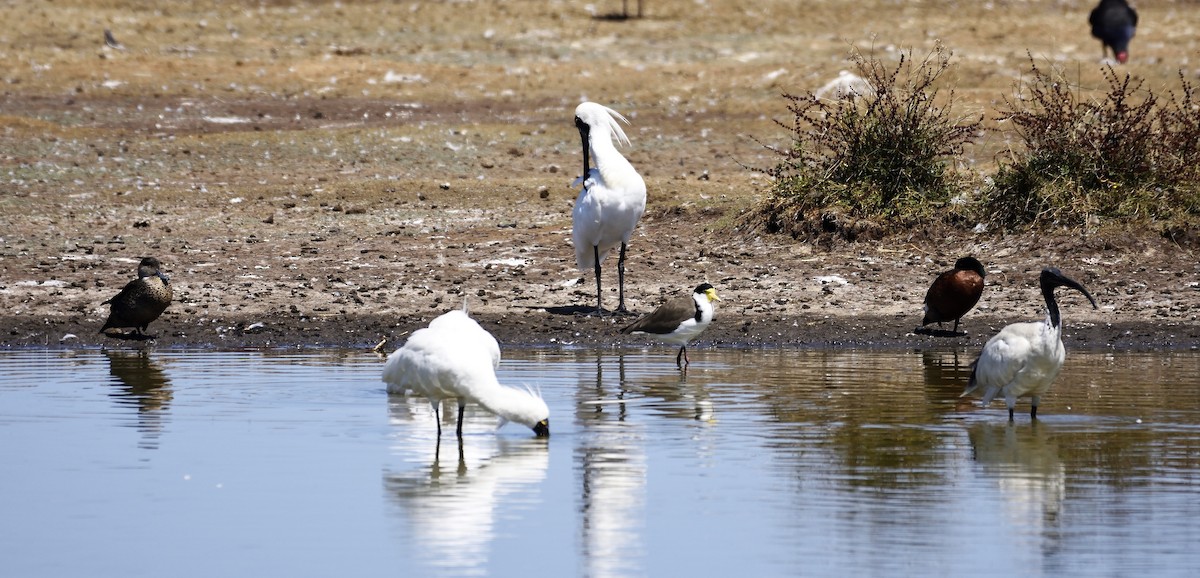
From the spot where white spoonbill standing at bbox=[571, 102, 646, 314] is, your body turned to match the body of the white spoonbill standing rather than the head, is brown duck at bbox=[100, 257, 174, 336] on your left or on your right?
on your right

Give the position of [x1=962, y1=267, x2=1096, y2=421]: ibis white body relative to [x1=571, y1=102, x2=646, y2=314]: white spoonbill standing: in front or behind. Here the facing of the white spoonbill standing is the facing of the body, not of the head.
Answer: in front

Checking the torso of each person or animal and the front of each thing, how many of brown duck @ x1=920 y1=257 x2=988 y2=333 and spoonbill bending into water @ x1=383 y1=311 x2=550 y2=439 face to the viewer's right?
2

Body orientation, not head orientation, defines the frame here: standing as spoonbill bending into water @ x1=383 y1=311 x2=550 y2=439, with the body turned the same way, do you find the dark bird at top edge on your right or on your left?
on your left

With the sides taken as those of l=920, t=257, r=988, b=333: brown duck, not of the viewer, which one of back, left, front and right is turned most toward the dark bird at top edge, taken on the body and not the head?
left

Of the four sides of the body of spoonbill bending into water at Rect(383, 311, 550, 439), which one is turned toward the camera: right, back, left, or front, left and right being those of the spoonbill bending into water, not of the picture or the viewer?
right

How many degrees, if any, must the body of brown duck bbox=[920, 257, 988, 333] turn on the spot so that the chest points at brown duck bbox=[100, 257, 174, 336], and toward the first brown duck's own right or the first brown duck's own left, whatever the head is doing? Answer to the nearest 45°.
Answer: approximately 180°

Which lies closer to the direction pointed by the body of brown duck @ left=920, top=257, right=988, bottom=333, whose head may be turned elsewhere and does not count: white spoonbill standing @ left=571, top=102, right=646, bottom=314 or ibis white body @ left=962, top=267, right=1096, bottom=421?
the ibis white body

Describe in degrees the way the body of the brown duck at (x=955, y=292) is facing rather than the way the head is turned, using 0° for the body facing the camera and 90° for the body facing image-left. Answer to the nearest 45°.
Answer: approximately 270°

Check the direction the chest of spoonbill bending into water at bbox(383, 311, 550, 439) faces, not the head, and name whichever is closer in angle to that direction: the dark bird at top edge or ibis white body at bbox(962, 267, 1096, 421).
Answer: the ibis white body

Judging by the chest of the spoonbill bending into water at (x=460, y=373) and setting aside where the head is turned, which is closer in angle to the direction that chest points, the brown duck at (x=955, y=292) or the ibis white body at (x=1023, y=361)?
the ibis white body
